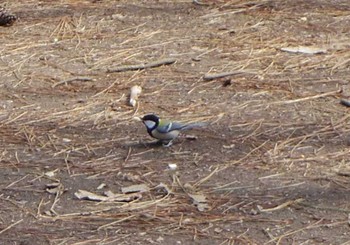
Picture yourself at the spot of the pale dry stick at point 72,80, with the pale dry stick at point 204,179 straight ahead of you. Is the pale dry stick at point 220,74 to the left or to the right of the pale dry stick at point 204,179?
left

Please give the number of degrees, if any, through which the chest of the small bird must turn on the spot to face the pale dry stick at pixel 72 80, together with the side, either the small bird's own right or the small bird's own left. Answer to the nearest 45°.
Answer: approximately 45° to the small bird's own right

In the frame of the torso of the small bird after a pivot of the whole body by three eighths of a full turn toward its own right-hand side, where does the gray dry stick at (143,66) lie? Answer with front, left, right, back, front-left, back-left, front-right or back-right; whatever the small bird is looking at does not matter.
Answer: front-left

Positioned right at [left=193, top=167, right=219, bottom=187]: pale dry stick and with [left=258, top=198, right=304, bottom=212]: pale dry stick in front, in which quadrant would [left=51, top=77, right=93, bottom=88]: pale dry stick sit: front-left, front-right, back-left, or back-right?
back-left

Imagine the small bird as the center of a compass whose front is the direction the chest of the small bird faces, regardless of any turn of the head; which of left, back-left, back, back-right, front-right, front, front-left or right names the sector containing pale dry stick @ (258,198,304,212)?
back-left

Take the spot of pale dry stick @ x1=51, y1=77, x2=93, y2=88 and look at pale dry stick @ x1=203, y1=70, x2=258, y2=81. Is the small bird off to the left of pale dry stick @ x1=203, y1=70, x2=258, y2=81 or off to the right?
right

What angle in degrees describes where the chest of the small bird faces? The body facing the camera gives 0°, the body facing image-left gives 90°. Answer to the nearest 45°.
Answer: approximately 90°

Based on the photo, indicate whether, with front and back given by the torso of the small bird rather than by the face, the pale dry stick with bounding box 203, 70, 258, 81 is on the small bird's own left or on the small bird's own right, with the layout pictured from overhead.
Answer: on the small bird's own right
